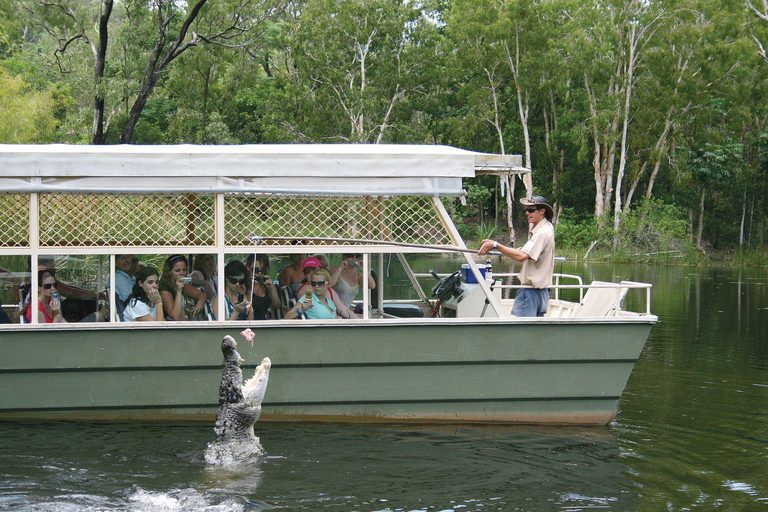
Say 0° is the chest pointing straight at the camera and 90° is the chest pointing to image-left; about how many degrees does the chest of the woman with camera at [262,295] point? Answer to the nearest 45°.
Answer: approximately 0°

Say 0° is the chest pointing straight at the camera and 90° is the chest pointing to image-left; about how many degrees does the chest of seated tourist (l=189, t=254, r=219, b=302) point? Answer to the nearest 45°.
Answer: approximately 315°

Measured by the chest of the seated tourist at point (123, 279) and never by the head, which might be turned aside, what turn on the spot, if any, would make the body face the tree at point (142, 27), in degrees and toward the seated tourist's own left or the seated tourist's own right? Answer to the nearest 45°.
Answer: approximately 135° to the seated tourist's own left

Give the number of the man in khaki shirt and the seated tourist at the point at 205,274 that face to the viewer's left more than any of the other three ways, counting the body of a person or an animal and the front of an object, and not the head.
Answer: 1

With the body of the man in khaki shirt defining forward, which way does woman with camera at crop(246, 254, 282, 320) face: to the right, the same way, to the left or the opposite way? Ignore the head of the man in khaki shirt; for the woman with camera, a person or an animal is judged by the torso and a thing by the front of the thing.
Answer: to the left

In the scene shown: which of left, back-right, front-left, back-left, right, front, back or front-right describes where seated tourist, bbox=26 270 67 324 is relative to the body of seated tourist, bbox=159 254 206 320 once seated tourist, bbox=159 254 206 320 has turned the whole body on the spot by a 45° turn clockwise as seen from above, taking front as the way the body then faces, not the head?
right

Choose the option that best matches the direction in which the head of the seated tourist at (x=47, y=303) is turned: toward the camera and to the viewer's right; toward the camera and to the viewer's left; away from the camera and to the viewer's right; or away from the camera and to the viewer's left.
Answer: toward the camera and to the viewer's right

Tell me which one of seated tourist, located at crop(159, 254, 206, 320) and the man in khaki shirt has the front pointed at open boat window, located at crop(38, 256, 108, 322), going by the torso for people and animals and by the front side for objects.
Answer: the man in khaki shirt
